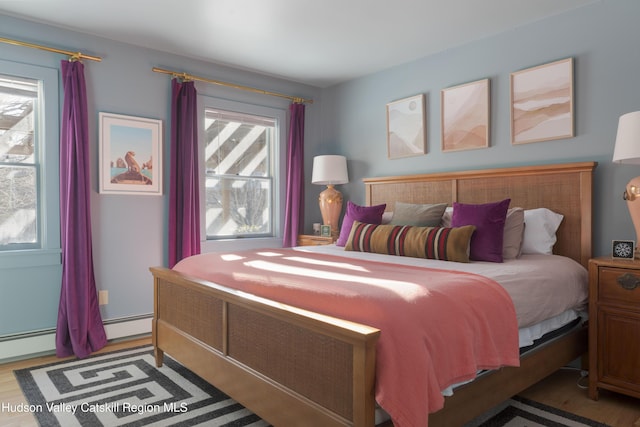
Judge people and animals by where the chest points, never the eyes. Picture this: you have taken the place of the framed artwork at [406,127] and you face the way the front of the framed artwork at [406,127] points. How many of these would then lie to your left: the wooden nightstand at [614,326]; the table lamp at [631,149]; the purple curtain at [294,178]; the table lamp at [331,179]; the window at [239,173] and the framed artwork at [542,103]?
3

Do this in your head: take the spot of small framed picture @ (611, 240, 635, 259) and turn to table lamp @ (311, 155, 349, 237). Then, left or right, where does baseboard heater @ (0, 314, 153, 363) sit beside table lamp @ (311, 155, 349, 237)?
left

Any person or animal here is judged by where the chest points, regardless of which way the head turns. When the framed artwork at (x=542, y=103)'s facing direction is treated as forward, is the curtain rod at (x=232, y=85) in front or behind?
in front

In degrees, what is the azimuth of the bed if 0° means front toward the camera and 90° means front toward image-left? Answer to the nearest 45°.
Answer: approximately 45°

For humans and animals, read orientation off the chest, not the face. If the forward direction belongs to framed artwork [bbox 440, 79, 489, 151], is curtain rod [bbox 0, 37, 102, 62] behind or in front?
in front

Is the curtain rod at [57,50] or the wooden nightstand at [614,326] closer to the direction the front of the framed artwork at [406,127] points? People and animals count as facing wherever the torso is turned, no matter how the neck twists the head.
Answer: the curtain rod

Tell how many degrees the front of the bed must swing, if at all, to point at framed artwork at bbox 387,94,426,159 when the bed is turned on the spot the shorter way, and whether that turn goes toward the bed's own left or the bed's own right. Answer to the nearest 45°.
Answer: approximately 135° to the bed's own right

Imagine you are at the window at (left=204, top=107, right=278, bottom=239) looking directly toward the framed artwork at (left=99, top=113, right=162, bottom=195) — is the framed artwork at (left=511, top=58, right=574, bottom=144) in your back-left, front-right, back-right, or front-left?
back-left

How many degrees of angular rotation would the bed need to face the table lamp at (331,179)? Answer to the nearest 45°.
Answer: approximately 135° to its right

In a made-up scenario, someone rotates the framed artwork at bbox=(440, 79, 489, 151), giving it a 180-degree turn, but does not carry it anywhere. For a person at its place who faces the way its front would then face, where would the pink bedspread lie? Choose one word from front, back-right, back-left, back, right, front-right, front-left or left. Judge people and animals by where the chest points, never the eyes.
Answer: back-right
